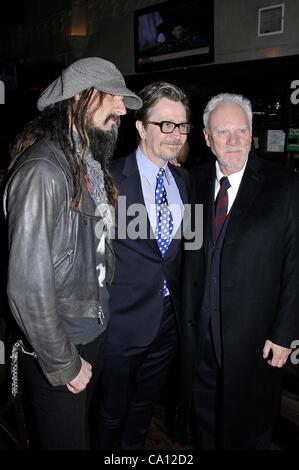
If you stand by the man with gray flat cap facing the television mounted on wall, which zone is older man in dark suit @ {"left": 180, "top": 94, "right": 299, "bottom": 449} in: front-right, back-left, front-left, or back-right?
front-right

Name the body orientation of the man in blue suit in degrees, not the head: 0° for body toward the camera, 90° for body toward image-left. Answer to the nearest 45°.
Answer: approximately 315°

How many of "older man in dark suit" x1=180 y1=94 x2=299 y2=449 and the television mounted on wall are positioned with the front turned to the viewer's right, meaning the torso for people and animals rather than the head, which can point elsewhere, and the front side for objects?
0

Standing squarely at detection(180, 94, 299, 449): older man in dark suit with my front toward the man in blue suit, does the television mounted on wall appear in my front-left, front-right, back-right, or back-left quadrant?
front-right

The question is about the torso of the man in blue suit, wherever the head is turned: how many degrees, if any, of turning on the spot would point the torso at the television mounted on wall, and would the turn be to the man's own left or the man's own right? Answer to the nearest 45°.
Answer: approximately 135° to the man's own left

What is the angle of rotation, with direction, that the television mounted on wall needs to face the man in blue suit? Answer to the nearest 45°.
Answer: approximately 45° to its left

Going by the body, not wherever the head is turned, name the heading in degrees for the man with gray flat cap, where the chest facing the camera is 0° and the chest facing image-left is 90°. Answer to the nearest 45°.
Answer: approximately 270°

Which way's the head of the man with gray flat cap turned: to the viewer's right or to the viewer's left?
to the viewer's right

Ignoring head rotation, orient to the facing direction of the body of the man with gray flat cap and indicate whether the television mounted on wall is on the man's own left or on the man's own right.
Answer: on the man's own left

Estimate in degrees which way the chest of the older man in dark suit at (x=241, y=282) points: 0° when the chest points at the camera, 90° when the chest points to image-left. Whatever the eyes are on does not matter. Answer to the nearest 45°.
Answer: approximately 45°
